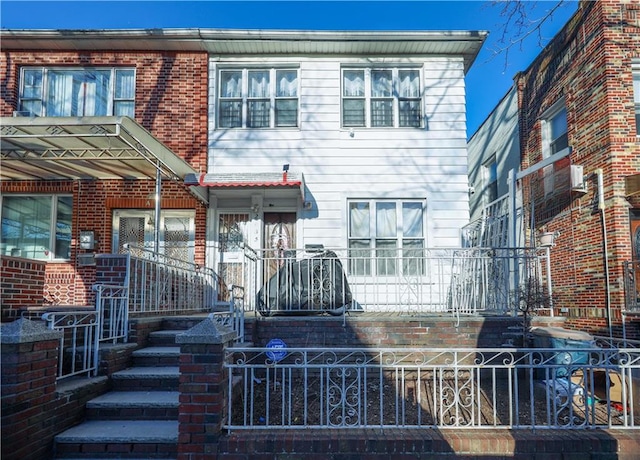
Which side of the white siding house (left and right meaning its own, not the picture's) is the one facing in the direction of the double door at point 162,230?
right

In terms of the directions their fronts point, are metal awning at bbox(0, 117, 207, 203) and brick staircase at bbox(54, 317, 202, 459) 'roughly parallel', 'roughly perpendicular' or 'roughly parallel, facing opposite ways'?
roughly parallel

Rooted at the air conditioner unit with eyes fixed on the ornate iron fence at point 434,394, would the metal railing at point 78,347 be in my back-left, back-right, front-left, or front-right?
front-right

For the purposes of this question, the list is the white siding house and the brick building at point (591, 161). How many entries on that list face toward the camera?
2

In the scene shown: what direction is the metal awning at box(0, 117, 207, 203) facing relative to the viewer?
toward the camera

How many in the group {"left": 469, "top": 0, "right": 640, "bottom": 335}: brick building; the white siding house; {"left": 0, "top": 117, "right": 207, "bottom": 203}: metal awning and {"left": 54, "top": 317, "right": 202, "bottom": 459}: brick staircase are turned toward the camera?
4

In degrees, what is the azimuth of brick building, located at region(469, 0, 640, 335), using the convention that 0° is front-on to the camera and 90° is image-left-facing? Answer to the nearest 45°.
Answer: approximately 0°

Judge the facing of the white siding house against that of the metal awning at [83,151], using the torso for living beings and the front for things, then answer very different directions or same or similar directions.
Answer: same or similar directions

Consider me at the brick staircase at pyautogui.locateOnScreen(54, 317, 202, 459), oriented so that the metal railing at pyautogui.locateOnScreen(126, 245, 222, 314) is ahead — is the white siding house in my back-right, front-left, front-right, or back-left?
front-right

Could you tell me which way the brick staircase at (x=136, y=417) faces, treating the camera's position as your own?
facing the viewer

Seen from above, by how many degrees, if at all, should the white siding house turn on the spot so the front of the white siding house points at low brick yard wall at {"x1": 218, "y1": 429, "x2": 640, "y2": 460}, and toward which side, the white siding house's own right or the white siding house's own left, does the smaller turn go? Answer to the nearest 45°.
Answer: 0° — it already faces it

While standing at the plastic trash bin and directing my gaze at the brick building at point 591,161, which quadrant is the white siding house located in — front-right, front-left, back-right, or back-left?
front-left

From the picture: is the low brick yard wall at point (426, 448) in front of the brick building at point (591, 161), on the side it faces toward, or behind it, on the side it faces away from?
in front

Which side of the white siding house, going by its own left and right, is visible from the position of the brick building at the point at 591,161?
left

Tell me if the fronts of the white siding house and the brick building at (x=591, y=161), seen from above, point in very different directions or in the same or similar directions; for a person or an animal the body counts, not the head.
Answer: same or similar directions

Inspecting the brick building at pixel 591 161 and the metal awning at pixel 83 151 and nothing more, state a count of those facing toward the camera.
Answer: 2
